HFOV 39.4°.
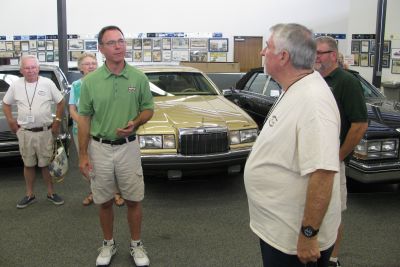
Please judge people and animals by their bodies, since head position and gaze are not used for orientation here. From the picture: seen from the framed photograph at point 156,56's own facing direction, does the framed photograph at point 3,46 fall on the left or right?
on its right

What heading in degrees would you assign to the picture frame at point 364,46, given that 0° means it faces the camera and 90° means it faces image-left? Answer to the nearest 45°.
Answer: approximately 0°

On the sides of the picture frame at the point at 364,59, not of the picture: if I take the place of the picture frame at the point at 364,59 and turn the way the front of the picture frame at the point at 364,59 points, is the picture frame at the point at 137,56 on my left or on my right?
on my right
